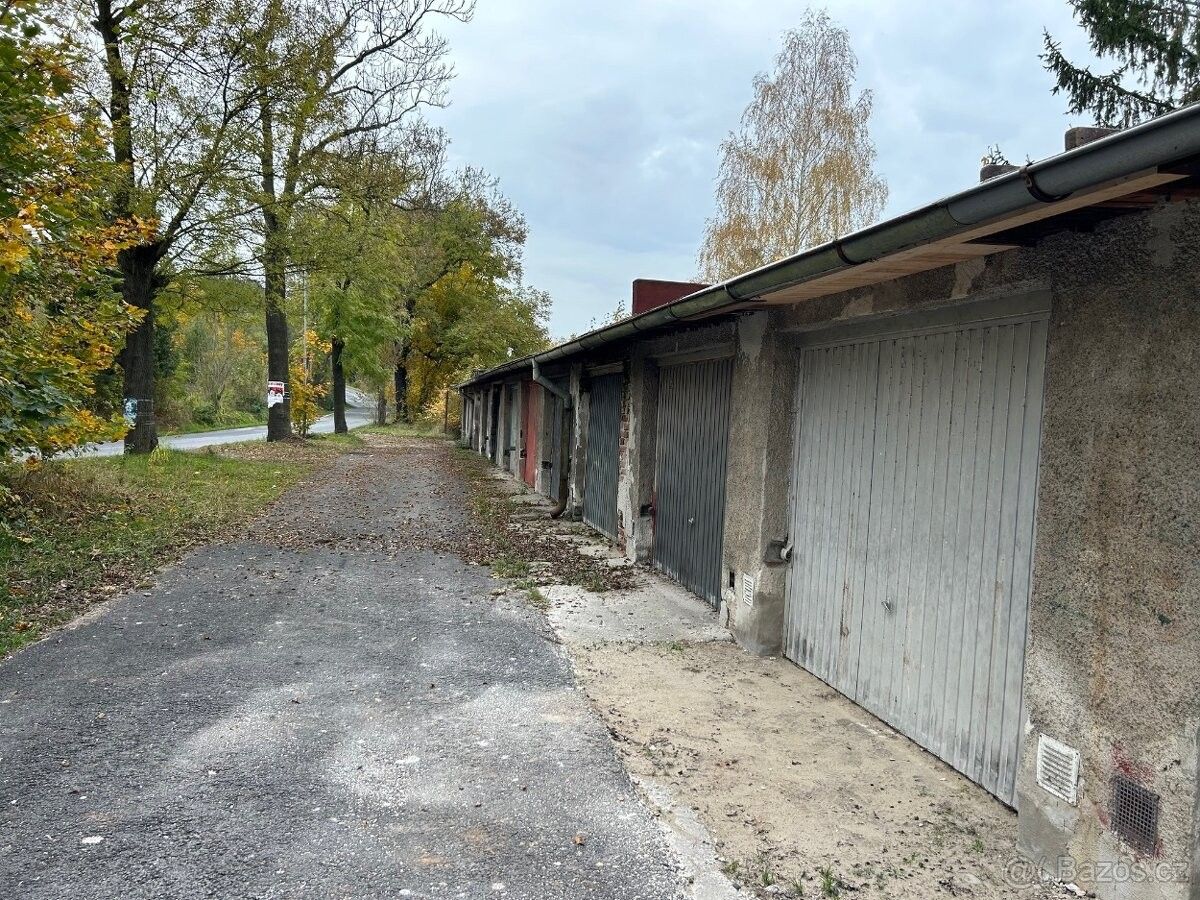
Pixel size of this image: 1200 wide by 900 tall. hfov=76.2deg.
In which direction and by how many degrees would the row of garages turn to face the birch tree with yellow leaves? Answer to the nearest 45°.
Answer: approximately 135° to its right

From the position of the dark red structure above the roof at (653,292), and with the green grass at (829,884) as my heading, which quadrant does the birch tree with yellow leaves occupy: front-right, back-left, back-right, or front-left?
back-left

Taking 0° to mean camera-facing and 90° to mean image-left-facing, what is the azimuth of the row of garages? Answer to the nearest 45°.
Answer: approximately 45°

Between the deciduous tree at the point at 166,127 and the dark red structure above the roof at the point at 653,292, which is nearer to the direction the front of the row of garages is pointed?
the deciduous tree

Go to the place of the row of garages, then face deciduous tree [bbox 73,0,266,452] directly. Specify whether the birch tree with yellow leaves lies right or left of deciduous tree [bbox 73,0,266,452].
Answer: right

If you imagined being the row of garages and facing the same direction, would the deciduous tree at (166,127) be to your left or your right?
on your right

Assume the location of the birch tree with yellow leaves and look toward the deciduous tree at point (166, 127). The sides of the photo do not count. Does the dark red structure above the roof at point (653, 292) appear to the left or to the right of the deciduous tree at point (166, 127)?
left
